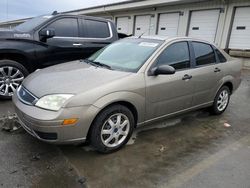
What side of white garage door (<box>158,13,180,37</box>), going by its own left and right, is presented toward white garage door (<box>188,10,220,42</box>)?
left

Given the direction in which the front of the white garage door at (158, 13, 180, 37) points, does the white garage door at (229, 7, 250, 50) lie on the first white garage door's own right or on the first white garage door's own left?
on the first white garage door's own left

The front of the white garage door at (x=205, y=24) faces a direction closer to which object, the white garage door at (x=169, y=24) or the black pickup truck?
the black pickup truck

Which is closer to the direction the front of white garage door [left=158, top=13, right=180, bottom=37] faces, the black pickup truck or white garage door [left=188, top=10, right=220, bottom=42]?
the black pickup truck

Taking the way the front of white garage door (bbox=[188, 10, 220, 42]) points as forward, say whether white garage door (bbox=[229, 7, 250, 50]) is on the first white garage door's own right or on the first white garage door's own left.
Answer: on the first white garage door's own left

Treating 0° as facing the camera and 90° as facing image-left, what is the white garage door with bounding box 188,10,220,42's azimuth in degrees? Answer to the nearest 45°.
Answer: approximately 45°

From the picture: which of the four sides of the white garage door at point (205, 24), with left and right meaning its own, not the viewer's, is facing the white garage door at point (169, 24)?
right
